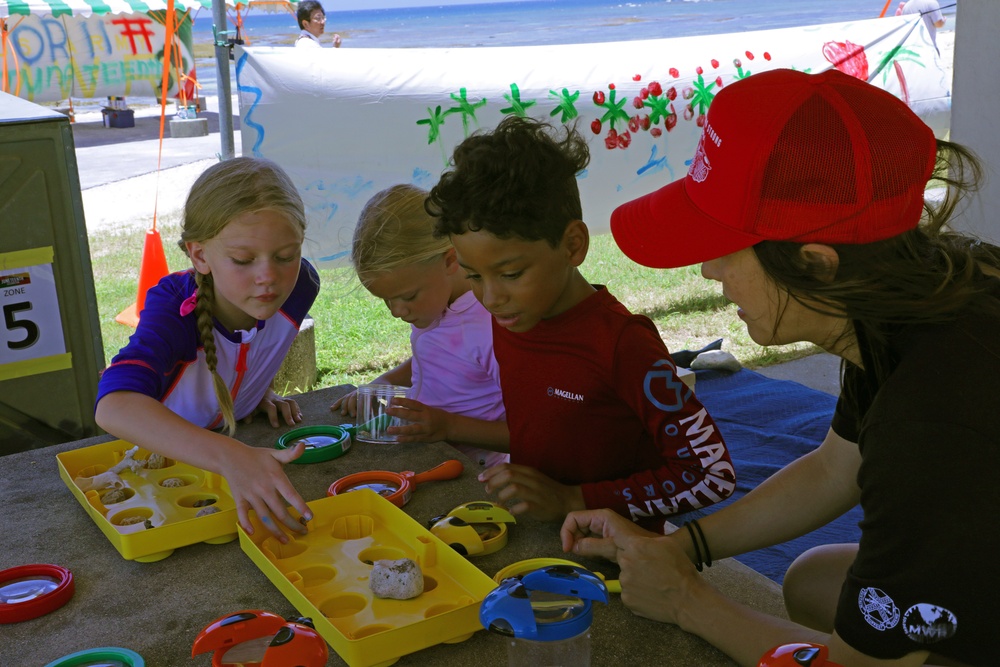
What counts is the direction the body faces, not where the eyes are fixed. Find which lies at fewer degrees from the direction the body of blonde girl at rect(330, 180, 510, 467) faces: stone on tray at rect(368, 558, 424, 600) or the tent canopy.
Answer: the stone on tray

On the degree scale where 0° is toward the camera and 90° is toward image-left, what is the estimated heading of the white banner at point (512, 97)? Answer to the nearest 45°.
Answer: approximately 0°

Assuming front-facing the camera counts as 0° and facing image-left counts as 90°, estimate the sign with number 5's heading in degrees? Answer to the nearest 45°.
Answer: approximately 0°

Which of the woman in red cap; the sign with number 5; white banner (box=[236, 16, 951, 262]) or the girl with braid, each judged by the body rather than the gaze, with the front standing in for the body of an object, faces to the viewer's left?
the woman in red cap

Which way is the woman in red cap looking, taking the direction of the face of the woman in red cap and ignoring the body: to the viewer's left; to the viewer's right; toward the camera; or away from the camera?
to the viewer's left

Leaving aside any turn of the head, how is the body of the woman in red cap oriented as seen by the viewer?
to the viewer's left

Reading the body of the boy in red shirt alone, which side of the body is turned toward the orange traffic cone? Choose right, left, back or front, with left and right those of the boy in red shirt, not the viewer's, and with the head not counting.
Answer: right

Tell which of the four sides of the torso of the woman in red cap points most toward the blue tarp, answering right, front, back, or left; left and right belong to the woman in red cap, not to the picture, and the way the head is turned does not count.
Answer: right

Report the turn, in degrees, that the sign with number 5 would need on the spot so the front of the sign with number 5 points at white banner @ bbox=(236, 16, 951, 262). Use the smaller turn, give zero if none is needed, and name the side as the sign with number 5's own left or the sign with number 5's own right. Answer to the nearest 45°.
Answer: approximately 135° to the sign with number 5's own left

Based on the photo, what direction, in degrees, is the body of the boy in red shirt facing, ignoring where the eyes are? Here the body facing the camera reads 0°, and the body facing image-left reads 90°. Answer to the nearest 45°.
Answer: approximately 45°

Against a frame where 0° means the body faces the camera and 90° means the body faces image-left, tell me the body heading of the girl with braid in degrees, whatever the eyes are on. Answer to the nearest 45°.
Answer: approximately 315°
